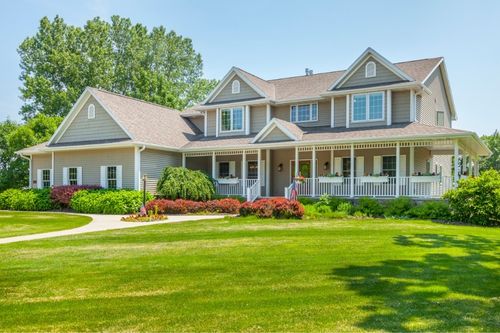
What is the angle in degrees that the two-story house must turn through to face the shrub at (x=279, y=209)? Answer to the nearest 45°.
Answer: approximately 45° to its left

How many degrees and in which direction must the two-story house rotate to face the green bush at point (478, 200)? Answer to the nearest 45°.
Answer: approximately 90° to its left

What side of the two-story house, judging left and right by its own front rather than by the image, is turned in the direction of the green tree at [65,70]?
right

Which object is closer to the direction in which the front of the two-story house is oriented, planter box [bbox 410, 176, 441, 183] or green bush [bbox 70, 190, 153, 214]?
the green bush

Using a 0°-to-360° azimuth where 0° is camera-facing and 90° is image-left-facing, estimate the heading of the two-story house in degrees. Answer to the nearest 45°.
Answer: approximately 45°

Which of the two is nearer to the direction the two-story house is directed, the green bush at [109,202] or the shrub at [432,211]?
the green bush

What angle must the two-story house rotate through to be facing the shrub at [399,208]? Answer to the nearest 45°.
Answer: approximately 90° to its left
